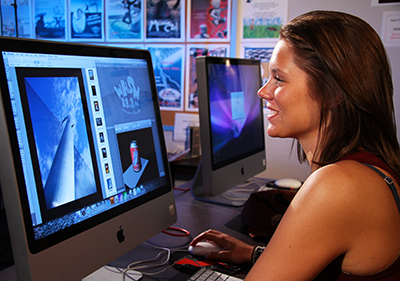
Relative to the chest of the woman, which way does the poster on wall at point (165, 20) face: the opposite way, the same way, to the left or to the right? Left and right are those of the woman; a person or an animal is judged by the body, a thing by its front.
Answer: to the left

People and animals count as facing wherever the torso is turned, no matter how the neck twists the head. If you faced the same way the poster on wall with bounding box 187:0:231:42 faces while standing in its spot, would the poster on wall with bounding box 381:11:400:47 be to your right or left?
on your left

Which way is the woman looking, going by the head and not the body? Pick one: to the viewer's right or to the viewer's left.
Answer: to the viewer's left

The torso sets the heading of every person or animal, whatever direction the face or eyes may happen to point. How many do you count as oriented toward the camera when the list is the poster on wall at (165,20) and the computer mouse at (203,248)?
1

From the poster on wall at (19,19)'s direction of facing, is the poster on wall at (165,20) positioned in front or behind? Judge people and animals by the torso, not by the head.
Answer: in front

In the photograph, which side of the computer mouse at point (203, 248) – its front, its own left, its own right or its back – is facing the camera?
left

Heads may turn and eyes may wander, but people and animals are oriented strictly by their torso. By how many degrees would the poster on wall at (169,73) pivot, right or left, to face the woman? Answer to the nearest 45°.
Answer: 0° — it already faces them

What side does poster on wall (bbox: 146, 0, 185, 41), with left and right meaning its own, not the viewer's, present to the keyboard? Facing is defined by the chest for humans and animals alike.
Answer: front

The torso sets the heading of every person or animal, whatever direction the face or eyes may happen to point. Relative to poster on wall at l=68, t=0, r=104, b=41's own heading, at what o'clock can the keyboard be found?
The keyboard is roughly at 12 o'clock from the poster on wall.

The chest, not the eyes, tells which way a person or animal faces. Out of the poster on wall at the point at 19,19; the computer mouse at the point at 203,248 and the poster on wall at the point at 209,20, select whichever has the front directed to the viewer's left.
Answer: the computer mouse
